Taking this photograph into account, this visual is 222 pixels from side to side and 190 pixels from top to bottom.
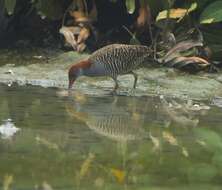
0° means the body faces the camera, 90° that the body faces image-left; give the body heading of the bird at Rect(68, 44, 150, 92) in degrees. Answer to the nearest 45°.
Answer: approximately 90°
